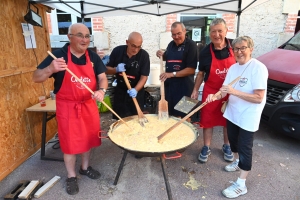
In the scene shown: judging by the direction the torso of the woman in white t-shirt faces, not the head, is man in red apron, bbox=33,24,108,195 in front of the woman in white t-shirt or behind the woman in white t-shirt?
in front

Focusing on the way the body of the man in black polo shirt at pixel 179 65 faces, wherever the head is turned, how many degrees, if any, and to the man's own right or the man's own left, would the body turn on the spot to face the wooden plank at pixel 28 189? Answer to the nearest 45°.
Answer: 0° — they already face it

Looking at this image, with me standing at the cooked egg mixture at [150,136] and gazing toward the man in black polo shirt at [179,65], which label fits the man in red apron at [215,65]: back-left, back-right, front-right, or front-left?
front-right

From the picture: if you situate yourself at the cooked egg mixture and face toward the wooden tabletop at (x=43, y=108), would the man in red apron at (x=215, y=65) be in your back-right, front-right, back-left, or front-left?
back-right

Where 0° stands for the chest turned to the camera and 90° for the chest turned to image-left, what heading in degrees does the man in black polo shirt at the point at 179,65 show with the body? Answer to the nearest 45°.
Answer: approximately 45°

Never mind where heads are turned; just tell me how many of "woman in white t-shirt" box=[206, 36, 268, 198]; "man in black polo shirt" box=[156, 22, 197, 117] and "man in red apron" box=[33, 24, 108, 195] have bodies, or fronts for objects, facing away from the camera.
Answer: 0

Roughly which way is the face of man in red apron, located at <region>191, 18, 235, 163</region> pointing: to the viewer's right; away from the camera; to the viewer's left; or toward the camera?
toward the camera

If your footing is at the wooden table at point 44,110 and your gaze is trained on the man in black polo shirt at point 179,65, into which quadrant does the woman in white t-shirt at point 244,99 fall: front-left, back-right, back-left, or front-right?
front-right

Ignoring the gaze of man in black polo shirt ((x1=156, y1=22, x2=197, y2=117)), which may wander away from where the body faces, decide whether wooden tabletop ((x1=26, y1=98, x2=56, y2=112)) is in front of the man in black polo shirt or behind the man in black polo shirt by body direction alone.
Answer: in front

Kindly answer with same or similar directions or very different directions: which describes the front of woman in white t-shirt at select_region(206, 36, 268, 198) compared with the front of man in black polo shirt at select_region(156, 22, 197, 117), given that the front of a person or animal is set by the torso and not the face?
same or similar directions

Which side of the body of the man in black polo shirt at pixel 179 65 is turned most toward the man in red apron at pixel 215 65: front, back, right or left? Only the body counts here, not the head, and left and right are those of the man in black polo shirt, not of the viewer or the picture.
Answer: left

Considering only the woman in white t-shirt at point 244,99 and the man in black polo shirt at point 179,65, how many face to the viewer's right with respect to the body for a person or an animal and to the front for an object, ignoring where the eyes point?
0
